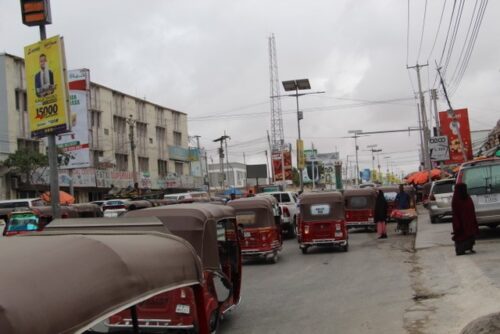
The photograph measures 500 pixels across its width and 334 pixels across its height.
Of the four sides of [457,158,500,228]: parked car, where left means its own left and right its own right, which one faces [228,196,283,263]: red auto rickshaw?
left

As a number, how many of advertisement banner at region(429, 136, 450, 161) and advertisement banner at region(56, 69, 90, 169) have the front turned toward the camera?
2

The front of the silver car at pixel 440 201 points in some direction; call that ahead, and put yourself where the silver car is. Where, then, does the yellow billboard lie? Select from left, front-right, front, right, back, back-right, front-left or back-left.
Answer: back-left

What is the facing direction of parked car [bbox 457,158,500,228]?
away from the camera

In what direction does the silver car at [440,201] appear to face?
away from the camera

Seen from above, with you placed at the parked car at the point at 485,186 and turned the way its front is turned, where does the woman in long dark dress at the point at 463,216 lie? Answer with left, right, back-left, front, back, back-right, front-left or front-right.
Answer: back

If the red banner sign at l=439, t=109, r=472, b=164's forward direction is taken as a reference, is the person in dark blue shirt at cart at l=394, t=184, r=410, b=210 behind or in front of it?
in front

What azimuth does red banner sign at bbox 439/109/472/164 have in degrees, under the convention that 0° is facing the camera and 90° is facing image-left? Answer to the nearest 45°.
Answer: approximately 0°
